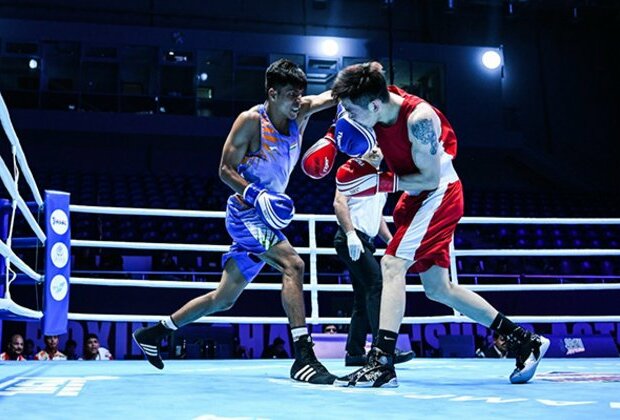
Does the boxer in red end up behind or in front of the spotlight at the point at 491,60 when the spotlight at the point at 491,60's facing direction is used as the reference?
in front

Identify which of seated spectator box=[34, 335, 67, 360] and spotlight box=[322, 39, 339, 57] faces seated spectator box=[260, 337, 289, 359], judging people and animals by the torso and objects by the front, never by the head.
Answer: the spotlight

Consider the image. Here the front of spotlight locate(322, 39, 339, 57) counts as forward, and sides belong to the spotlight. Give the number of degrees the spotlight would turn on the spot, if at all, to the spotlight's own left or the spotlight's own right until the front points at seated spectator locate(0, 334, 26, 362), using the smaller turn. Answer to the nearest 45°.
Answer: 0° — it already faces them

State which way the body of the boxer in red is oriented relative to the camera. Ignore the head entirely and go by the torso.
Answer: to the viewer's left

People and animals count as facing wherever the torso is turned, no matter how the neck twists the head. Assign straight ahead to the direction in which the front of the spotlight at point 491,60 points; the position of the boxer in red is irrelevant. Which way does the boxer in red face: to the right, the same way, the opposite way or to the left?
to the right

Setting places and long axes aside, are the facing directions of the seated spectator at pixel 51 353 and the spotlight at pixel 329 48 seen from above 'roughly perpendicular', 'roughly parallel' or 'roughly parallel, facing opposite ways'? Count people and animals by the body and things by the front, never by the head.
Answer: roughly parallel

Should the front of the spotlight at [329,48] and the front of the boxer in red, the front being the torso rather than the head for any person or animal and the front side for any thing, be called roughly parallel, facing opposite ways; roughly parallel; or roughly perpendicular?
roughly perpendicular

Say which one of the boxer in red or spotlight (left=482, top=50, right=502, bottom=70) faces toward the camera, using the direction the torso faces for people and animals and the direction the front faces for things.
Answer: the spotlight

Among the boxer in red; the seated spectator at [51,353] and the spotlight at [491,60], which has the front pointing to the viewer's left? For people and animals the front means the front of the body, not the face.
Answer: the boxer in red

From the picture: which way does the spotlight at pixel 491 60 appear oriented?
toward the camera

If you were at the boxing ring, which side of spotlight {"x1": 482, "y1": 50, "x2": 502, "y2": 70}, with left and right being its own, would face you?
front

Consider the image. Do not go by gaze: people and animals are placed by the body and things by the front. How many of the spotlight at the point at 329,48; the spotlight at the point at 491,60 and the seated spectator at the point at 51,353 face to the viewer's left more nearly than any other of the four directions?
0

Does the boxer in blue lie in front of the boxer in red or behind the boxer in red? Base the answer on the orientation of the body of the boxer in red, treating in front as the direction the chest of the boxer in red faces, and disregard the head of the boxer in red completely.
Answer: in front

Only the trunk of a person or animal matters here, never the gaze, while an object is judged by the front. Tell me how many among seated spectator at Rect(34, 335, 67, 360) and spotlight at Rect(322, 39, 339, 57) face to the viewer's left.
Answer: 0

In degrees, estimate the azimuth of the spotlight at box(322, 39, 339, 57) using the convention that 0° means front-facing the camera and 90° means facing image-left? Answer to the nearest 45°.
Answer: approximately 0°

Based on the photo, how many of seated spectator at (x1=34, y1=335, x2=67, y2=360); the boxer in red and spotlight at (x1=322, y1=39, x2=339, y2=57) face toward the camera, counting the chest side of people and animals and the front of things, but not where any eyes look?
2

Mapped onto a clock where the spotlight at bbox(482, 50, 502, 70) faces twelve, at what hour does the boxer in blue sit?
The boxer in blue is roughly at 12 o'clock from the spotlight.
